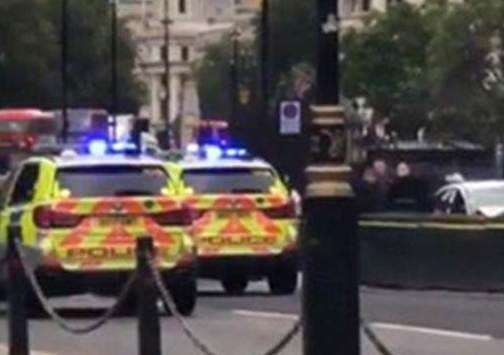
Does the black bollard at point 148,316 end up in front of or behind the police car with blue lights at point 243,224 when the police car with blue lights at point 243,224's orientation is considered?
behind

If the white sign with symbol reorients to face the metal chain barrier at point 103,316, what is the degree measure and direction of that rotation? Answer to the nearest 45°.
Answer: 0° — it already faces it

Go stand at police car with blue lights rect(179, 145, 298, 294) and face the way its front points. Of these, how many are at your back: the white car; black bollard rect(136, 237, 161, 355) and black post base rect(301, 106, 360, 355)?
2

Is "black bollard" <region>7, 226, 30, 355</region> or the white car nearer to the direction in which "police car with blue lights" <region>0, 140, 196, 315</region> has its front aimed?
the white car

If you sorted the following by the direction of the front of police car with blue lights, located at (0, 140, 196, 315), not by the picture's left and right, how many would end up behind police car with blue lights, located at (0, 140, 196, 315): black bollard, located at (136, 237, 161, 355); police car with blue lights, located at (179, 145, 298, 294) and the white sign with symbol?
1

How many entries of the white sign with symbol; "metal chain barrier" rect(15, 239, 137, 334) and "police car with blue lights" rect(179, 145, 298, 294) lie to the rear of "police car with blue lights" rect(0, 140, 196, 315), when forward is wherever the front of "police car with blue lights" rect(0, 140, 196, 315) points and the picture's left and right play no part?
1

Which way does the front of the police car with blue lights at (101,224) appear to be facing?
away from the camera

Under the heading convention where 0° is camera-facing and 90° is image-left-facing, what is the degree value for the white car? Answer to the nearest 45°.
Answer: approximately 45°

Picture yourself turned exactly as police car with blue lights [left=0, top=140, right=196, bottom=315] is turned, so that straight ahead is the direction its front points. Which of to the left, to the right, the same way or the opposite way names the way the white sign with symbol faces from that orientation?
the opposite way

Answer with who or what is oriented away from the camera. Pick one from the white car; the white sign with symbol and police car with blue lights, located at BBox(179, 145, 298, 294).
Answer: the police car with blue lights

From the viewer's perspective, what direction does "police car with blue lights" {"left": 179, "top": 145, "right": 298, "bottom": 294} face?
away from the camera
